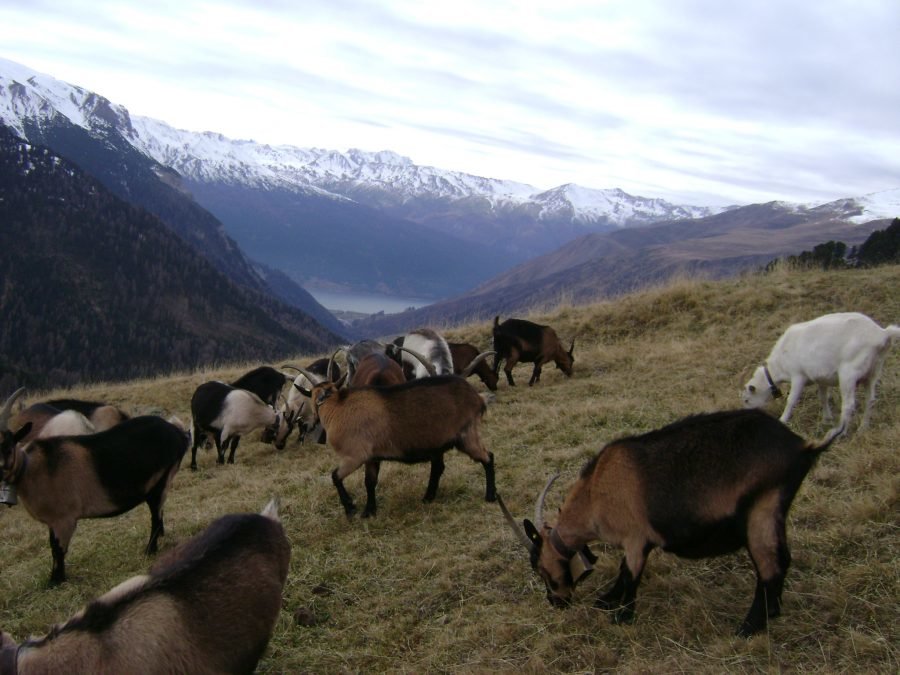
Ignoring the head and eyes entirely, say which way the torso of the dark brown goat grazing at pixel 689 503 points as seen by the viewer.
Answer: to the viewer's left

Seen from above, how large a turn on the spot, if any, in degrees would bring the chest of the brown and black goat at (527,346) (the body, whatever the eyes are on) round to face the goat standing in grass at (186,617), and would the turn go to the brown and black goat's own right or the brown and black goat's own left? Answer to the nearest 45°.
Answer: approximately 90° to the brown and black goat's own right

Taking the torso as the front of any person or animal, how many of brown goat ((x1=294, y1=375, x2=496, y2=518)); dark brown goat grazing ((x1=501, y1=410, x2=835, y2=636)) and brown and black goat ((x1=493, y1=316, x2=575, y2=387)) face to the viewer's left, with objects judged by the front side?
2

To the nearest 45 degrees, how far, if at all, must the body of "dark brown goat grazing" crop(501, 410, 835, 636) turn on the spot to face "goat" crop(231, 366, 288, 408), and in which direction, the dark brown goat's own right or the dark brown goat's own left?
approximately 45° to the dark brown goat's own right

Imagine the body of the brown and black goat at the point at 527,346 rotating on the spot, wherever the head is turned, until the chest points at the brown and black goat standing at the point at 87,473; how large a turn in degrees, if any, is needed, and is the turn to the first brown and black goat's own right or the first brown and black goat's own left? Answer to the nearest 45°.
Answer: approximately 135° to the first brown and black goat's own right

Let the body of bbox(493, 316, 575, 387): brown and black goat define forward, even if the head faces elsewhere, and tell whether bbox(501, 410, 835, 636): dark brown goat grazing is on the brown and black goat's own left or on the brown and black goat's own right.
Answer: on the brown and black goat's own right

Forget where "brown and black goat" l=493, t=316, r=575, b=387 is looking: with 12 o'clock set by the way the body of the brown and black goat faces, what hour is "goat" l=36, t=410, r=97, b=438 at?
The goat is roughly at 5 o'clock from the brown and black goat.

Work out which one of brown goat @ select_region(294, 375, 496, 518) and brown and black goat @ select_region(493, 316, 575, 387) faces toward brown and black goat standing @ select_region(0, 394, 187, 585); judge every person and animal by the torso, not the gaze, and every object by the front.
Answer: the brown goat

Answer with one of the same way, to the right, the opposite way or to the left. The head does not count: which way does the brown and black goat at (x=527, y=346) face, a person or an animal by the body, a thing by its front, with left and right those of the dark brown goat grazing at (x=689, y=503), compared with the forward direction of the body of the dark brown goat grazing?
the opposite way

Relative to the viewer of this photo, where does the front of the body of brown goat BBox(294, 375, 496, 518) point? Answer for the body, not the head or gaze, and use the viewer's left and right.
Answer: facing to the left of the viewer

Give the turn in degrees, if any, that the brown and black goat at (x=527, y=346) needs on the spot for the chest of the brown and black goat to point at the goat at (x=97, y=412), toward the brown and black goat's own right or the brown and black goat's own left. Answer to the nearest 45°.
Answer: approximately 180°

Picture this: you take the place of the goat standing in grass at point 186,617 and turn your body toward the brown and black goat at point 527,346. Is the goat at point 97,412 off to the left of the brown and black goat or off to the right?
left

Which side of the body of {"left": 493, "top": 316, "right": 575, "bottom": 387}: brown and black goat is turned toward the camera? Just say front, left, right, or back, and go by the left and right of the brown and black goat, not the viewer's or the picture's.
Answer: right

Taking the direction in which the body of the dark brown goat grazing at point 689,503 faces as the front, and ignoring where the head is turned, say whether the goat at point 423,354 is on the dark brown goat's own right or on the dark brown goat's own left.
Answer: on the dark brown goat's own right

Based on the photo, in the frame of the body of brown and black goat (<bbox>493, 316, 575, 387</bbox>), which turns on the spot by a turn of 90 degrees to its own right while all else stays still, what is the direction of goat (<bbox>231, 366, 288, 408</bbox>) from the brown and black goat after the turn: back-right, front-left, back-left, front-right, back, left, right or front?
right

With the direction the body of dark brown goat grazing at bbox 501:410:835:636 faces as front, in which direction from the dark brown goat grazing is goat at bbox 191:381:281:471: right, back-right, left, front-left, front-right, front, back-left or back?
front-right
